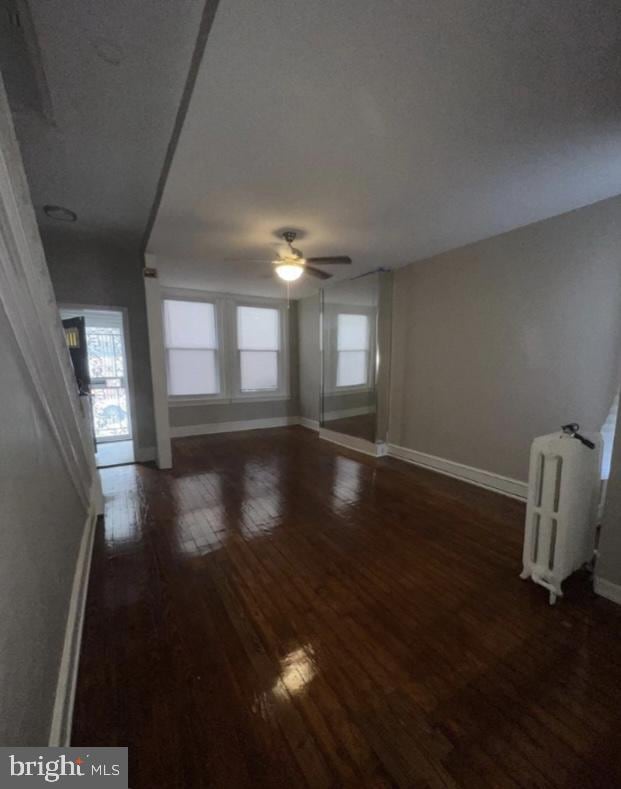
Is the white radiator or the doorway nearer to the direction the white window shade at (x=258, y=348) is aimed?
the white radiator

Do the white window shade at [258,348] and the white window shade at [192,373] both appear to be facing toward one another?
no

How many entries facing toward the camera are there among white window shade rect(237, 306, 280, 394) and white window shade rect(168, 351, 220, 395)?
2

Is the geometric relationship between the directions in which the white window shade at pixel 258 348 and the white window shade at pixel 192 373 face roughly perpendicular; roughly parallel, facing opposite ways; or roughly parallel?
roughly parallel

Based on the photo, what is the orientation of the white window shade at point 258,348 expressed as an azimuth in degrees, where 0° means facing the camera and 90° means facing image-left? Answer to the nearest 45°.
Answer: approximately 0°

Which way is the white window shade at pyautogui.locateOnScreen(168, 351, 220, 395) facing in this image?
toward the camera

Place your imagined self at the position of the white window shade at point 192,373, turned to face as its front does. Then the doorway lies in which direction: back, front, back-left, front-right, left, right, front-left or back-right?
right

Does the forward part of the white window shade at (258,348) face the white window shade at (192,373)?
no

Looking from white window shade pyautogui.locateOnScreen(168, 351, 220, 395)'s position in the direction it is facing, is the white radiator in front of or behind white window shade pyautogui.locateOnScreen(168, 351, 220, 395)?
in front

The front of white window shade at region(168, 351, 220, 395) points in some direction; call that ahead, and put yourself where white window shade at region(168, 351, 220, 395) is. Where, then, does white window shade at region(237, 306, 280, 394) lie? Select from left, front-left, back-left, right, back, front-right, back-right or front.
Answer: left
